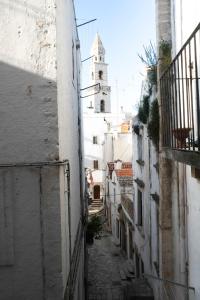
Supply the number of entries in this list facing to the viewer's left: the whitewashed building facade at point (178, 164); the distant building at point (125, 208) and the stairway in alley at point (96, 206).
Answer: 2

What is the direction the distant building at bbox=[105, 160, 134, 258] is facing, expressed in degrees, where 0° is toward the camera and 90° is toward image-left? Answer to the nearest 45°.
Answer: approximately 90°

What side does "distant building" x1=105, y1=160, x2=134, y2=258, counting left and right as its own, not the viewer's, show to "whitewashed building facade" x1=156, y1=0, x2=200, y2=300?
left

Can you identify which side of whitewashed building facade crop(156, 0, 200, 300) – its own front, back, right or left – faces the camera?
left

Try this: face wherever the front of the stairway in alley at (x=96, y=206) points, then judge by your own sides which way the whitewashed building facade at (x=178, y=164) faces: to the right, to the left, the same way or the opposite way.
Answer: to the right

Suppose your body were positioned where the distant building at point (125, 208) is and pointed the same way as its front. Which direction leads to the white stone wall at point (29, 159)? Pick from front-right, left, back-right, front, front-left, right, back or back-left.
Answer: left

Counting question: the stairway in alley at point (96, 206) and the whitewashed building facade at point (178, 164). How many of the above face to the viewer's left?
1

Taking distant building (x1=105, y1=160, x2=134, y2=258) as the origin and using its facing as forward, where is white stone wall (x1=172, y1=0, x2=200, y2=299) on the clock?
The white stone wall is roughly at 9 o'clock from the distant building.

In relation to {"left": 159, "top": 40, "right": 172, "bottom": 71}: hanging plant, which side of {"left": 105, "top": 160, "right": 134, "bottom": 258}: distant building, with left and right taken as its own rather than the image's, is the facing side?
left

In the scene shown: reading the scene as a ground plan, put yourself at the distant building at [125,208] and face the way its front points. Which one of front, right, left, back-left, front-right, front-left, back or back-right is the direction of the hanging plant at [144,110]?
left

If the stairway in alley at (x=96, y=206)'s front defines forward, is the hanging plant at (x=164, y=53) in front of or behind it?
in front
